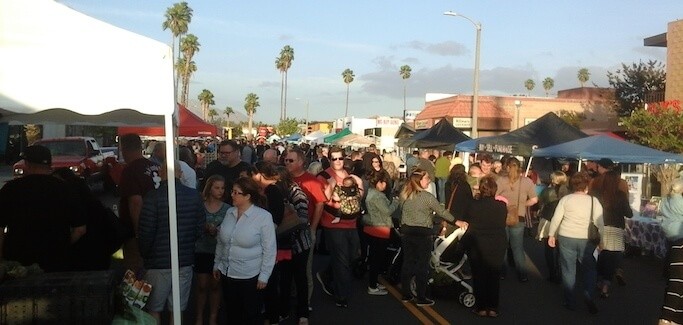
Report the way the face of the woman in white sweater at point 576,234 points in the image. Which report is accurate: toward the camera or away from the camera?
away from the camera

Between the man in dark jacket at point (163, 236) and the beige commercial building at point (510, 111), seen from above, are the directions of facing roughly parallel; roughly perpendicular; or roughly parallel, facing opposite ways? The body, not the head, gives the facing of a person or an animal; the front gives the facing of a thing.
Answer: roughly perpendicular

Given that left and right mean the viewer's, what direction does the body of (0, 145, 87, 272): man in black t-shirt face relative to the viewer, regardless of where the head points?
facing away from the viewer

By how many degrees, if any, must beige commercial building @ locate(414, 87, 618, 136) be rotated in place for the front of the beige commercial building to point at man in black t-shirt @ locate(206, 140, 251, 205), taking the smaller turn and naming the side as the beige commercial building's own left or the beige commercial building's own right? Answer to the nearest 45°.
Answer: approximately 45° to the beige commercial building's own left

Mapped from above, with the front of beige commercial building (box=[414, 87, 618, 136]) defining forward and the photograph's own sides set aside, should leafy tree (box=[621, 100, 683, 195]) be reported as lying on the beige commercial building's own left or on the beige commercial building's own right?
on the beige commercial building's own left

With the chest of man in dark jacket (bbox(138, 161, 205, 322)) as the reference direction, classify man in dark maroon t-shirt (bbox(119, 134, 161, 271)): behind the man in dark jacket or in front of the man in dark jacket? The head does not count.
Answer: in front

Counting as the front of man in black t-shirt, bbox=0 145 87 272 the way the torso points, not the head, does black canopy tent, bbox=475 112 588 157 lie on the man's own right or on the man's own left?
on the man's own right

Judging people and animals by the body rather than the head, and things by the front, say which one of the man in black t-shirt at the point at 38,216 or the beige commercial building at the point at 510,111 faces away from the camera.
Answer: the man in black t-shirt

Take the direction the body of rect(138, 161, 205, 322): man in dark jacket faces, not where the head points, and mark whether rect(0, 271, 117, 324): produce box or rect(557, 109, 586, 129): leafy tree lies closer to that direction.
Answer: the leafy tree

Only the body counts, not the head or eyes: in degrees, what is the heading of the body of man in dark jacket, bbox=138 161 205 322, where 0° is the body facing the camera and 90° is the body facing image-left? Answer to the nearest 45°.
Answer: approximately 180°

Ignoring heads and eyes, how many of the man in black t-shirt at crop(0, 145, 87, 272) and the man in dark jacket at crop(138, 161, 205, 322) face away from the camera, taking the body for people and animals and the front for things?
2
